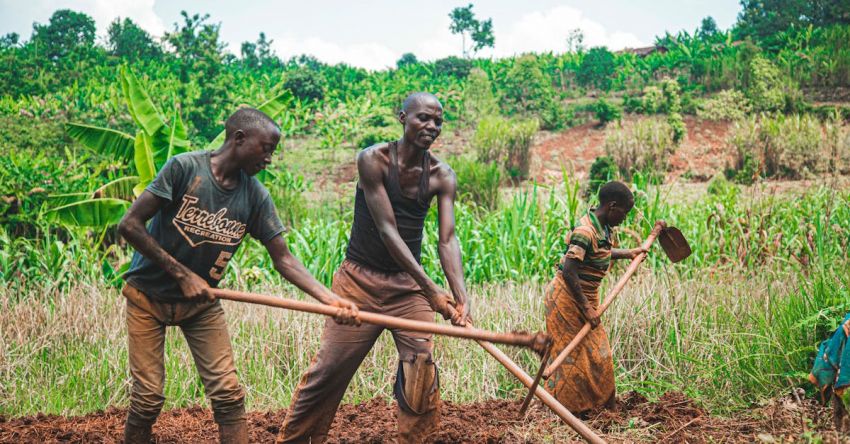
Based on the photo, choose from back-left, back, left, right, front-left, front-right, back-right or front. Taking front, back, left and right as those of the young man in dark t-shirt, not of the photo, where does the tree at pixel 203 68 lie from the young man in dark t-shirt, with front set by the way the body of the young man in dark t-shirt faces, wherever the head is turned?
back-left

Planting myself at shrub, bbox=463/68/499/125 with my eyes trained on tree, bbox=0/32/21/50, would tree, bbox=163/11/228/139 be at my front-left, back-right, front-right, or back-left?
front-left

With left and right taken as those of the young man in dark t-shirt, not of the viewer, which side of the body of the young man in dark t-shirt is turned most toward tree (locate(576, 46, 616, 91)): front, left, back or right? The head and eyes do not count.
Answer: left

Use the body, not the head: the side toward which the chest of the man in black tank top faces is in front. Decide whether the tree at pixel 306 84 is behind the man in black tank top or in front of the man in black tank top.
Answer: behind

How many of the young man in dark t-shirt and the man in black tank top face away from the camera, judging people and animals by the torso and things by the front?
0

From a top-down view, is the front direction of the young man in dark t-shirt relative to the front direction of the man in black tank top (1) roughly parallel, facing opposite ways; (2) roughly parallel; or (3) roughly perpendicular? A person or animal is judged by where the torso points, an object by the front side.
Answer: roughly parallel

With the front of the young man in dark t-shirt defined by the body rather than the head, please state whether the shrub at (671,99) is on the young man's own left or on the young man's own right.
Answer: on the young man's own left

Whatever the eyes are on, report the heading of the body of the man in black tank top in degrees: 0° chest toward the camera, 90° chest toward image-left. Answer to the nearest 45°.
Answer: approximately 315°

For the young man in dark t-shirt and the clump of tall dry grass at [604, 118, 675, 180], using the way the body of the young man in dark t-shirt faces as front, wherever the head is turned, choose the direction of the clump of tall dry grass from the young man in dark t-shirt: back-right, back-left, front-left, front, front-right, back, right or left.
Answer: left

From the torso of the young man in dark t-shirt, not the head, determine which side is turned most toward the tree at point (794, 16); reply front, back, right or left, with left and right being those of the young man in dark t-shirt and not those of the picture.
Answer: left

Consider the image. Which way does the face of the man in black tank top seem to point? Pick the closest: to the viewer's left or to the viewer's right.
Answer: to the viewer's right

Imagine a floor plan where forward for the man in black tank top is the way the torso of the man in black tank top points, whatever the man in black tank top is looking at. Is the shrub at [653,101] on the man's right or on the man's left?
on the man's left

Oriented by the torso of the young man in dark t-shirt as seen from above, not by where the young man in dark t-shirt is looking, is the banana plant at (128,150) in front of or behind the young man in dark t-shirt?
behind
